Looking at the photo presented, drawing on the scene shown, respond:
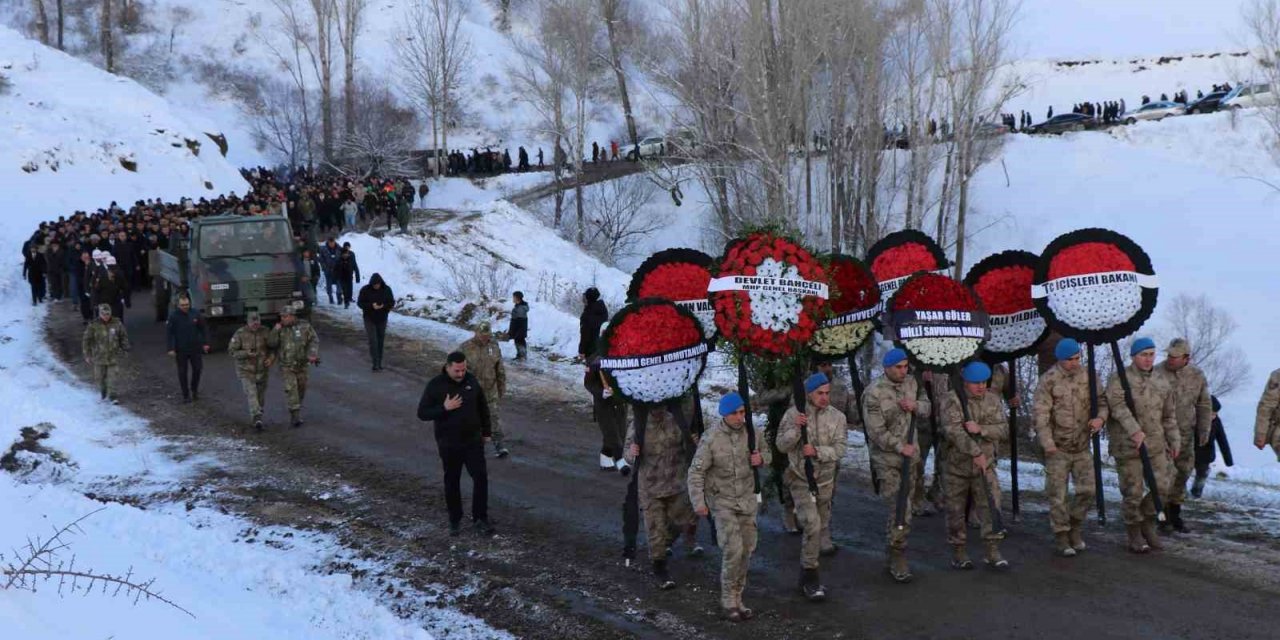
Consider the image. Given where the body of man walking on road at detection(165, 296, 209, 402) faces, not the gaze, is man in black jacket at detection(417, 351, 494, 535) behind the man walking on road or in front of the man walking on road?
in front

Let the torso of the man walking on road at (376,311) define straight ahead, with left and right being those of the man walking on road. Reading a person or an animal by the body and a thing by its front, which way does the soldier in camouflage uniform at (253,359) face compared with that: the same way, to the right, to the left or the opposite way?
the same way

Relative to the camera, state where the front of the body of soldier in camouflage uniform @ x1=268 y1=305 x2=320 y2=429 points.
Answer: toward the camera

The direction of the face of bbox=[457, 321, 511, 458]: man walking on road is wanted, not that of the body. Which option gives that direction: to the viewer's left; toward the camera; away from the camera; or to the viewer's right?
toward the camera

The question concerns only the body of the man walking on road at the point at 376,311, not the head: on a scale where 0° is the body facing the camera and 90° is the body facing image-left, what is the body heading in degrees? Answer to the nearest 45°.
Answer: approximately 0°

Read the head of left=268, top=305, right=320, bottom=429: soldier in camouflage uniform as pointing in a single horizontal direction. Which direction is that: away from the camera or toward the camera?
toward the camera

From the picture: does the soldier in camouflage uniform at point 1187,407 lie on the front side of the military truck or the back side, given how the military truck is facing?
on the front side

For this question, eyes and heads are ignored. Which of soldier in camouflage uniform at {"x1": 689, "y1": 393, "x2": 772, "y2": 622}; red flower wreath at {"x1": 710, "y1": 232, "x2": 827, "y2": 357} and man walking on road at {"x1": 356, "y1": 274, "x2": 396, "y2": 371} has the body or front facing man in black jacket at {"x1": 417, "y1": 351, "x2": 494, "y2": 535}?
the man walking on road

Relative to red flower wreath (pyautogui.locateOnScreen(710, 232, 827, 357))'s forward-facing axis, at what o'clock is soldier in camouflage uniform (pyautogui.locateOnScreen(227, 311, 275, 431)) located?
The soldier in camouflage uniform is roughly at 4 o'clock from the red flower wreath.

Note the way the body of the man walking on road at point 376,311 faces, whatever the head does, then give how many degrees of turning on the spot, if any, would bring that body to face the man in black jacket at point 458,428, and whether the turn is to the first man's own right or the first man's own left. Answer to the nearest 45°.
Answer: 0° — they already face them

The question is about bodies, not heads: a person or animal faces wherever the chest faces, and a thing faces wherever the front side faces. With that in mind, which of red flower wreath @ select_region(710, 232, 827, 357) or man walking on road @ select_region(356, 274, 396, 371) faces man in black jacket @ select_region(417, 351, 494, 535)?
the man walking on road

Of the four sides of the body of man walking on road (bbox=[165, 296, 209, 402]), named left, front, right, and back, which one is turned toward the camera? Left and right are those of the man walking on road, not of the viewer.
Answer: front

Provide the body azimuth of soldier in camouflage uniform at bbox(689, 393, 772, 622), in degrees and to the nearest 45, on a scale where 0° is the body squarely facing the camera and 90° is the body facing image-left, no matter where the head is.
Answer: approximately 315°

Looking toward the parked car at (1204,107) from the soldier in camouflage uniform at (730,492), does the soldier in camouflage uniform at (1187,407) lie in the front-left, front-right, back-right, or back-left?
front-right

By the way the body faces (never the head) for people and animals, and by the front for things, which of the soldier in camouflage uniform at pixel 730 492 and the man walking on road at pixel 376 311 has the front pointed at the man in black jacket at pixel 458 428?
the man walking on road

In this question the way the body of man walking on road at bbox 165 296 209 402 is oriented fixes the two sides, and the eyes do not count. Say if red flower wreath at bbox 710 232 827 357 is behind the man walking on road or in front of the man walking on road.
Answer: in front
